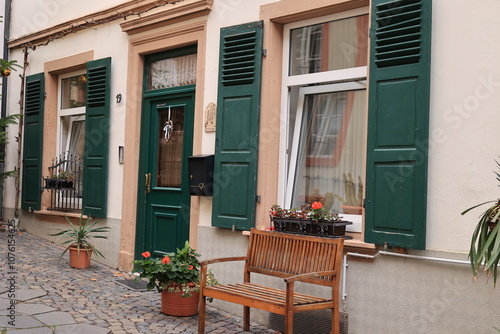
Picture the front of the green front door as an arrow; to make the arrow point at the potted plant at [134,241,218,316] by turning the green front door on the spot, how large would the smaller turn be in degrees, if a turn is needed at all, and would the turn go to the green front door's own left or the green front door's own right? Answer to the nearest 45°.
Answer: approximately 45° to the green front door's own left

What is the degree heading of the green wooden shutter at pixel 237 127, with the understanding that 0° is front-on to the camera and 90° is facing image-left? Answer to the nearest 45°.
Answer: approximately 45°

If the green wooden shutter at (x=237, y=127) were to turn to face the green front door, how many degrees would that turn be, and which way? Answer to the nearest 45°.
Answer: approximately 90° to its right
